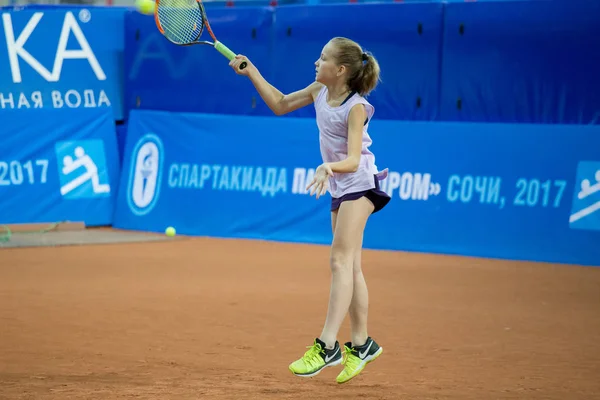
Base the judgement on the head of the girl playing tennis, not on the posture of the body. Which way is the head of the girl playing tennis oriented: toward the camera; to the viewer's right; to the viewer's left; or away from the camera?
to the viewer's left

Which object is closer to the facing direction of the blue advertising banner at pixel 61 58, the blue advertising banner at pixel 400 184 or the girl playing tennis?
the girl playing tennis

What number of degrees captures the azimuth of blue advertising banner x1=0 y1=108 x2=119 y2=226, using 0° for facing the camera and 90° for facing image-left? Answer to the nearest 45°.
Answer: approximately 0°

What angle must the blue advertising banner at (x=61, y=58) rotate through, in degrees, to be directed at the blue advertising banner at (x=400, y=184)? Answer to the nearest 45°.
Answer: approximately 45° to its left

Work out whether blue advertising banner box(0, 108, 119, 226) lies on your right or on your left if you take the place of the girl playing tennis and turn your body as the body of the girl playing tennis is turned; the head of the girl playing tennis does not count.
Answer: on your right

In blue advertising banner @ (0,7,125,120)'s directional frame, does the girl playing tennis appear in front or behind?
in front

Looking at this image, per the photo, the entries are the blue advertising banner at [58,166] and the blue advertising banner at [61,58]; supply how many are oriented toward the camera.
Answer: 2

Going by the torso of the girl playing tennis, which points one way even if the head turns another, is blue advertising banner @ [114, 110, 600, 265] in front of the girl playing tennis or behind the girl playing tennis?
behind

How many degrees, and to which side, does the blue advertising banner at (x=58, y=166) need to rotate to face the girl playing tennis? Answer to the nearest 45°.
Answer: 0° — it already faces them
